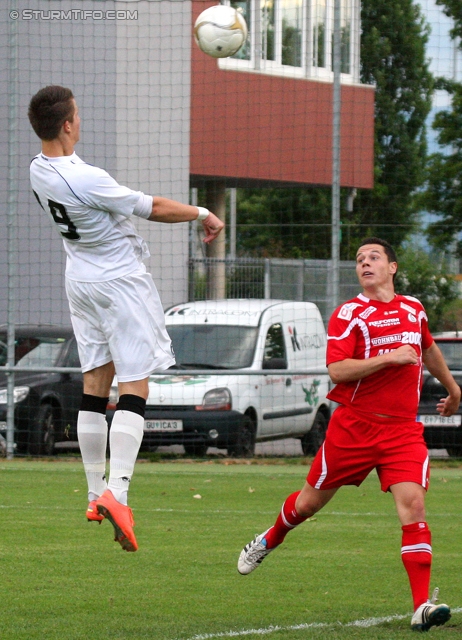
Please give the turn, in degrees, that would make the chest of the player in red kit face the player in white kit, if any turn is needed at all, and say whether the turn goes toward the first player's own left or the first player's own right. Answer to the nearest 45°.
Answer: approximately 90° to the first player's own right

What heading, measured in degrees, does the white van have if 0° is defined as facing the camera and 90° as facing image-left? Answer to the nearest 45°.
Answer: approximately 45°

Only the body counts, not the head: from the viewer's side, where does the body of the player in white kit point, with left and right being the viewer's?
facing away from the viewer and to the right of the viewer

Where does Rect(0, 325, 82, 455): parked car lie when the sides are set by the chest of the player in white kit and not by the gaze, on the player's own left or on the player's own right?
on the player's own left

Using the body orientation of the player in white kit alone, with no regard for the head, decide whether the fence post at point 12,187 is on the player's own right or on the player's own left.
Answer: on the player's own left

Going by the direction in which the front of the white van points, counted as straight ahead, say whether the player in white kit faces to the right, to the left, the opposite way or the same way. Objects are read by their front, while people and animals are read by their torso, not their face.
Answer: the opposite way

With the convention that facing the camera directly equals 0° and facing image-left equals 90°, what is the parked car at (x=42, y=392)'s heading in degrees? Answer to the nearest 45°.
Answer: approximately 45°

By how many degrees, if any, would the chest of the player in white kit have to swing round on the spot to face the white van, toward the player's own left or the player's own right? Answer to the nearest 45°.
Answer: approximately 45° to the player's own left

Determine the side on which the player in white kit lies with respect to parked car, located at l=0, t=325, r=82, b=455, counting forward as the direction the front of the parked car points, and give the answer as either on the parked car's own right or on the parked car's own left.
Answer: on the parked car's own left

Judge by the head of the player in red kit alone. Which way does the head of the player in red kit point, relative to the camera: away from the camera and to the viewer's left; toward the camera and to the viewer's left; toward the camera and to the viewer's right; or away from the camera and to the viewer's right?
toward the camera and to the viewer's left

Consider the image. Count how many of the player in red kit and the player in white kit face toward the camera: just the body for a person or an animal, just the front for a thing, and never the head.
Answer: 1

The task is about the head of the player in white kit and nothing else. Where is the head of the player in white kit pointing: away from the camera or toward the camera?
away from the camera

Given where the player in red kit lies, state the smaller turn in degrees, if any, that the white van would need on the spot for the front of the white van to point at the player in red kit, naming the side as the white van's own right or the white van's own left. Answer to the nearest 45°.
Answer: approximately 45° to the white van's own left
